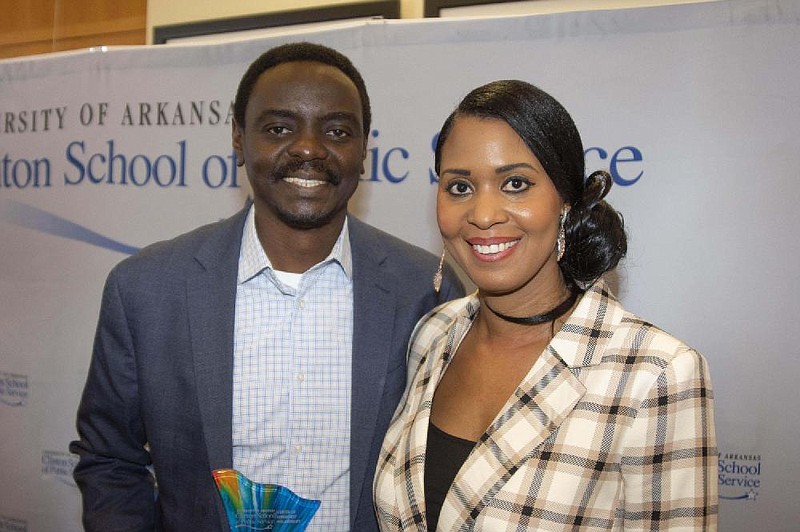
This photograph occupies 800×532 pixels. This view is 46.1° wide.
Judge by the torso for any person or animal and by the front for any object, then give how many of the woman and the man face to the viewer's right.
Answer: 0

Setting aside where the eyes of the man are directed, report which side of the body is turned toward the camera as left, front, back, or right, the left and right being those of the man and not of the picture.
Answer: front

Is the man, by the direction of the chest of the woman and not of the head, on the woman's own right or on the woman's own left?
on the woman's own right

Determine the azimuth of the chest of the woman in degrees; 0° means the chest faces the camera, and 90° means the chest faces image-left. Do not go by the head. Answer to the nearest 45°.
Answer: approximately 45°

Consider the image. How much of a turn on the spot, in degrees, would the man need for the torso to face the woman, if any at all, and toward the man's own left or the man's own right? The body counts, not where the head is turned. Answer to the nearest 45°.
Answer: approximately 45° to the man's own left
